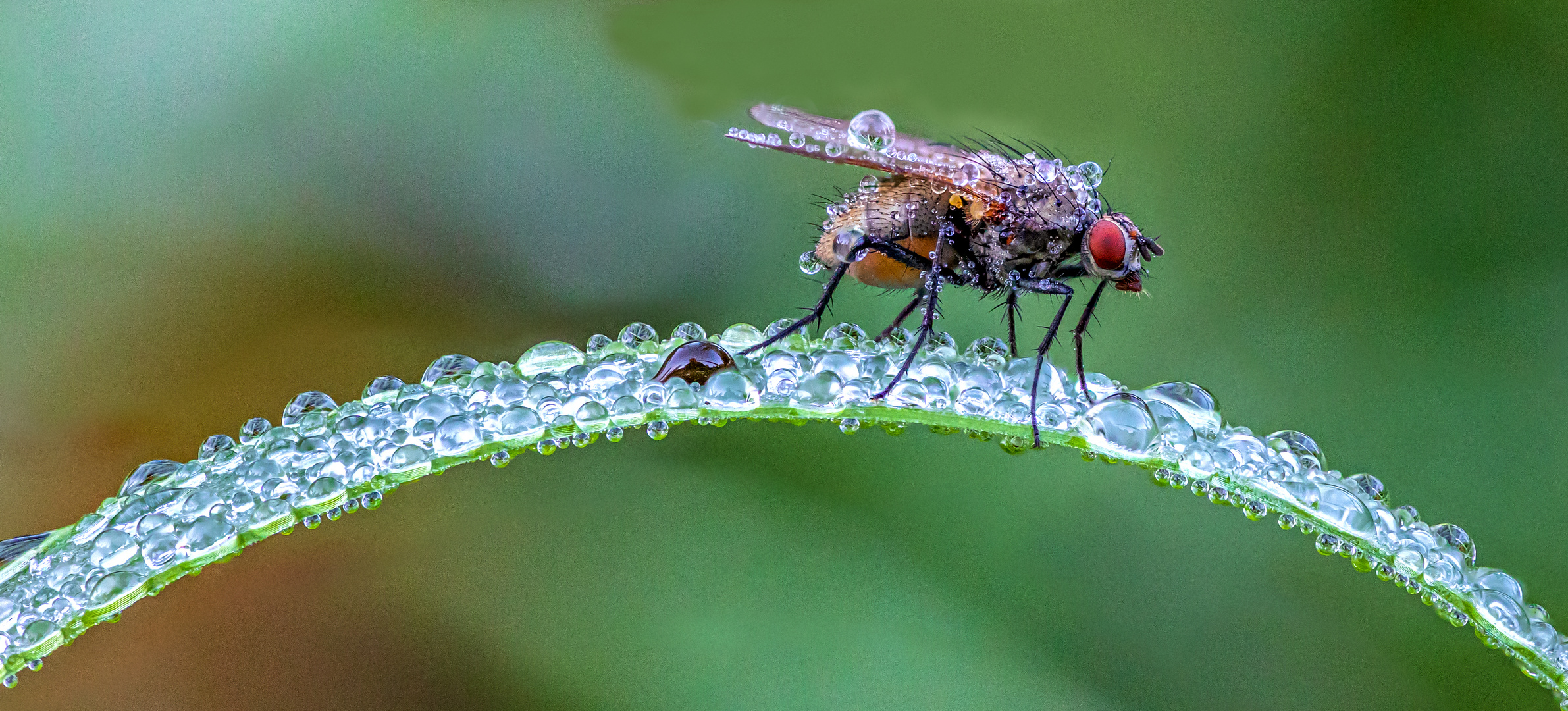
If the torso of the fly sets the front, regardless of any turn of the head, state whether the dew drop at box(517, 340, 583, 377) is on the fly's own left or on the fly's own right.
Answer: on the fly's own right

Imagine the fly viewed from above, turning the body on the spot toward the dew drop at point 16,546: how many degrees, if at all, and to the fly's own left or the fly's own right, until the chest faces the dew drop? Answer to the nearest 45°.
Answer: approximately 135° to the fly's own right

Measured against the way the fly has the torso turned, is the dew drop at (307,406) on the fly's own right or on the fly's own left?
on the fly's own right

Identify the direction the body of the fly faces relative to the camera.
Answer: to the viewer's right
